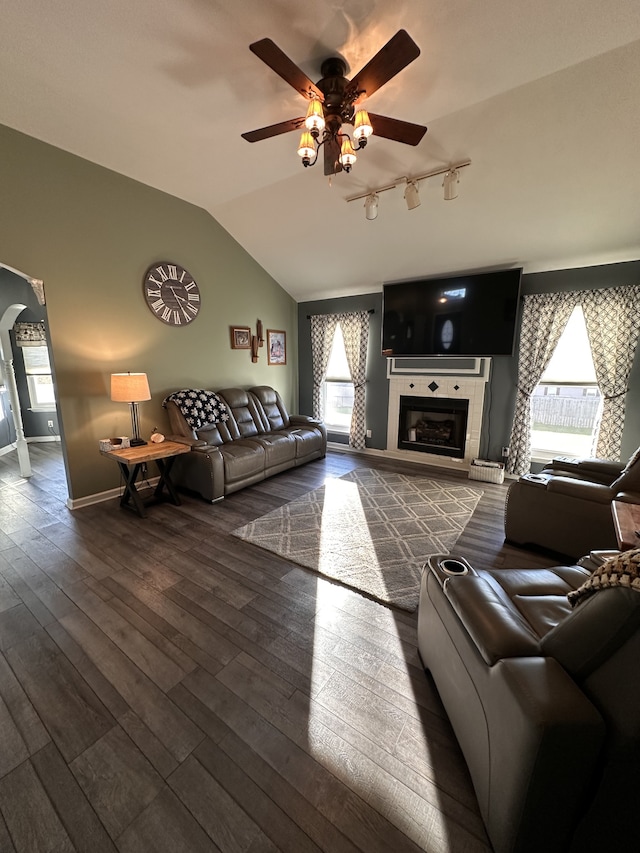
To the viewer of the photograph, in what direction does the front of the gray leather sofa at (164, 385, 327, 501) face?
facing the viewer and to the right of the viewer

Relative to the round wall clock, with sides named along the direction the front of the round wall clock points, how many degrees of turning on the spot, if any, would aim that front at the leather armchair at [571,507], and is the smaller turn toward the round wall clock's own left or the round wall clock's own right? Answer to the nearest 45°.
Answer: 0° — it already faces it

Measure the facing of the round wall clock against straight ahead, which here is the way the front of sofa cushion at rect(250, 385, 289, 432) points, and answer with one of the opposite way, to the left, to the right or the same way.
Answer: the same way

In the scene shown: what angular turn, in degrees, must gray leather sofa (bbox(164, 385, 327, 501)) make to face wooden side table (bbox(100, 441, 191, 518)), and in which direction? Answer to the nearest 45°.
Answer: approximately 90° to its right

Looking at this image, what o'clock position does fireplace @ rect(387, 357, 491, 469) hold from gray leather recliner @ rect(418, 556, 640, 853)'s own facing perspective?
The fireplace is roughly at 1 o'clock from the gray leather recliner.

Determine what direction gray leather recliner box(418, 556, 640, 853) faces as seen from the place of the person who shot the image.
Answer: facing away from the viewer and to the left of the viewer

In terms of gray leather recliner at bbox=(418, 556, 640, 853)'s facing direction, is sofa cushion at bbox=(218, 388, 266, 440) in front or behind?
in front

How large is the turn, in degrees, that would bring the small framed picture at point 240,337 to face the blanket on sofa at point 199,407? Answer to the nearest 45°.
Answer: approximately 90° to its right

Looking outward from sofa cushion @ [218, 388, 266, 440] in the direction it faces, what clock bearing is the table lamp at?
The table lamp is roughly at 3 o'clock from the sofa cushion.

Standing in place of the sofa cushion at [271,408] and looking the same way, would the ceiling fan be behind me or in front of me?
in front

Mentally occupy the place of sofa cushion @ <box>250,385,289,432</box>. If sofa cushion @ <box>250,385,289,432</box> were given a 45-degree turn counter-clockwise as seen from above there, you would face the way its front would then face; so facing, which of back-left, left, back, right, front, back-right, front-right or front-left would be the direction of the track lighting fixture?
front-right

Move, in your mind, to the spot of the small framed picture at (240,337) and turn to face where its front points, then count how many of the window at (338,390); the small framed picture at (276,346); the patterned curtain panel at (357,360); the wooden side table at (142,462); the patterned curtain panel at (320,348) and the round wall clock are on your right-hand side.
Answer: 2

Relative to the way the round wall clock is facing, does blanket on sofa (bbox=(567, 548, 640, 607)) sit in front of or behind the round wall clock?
in front

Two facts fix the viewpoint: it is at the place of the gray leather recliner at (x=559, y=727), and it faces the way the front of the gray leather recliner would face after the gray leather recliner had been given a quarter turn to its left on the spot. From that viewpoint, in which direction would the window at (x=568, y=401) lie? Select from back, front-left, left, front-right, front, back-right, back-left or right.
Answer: back-right

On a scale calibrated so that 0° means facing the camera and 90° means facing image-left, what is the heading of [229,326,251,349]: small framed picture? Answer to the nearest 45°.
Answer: approximately 315°

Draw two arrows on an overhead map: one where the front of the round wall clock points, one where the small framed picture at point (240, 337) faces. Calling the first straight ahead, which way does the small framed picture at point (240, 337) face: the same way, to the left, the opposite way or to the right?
the same way

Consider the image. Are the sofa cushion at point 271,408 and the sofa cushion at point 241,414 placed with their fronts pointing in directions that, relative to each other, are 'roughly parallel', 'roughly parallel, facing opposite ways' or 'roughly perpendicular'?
roughly parallel
